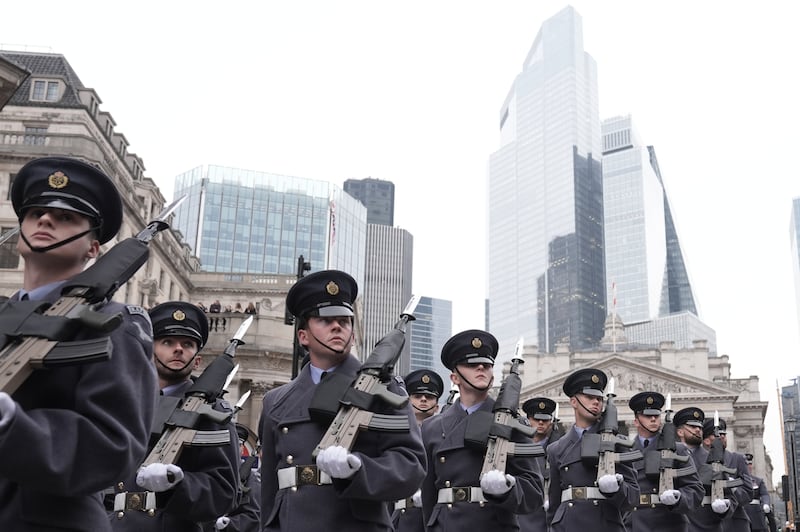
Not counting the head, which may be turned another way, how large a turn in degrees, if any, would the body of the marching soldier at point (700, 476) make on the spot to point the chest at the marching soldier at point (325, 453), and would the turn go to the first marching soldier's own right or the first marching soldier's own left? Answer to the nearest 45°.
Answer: approximately 45° to the first marching soldier's own right

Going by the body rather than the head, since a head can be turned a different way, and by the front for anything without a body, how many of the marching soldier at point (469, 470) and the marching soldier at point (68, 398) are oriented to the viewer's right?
0

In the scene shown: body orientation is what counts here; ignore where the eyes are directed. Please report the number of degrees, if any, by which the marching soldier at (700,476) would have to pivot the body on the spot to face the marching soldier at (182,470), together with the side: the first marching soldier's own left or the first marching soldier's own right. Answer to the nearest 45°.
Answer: approximately 45° to the first marching soldier's own right

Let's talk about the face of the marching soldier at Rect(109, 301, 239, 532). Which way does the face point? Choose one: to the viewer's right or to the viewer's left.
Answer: to the viewer's left

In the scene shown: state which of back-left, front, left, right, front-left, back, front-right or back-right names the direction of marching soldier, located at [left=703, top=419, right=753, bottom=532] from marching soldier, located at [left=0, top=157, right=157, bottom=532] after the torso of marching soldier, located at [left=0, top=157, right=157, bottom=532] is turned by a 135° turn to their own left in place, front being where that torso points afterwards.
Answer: front-left

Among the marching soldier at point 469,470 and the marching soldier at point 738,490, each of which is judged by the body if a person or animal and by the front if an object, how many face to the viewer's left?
0

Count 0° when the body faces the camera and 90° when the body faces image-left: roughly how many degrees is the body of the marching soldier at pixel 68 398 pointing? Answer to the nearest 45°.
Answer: approximately 45°

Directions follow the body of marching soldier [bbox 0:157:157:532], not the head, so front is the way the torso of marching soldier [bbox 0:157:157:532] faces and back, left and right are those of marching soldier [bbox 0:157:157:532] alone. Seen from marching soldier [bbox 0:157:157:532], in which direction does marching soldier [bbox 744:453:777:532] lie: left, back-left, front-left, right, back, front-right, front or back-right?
back

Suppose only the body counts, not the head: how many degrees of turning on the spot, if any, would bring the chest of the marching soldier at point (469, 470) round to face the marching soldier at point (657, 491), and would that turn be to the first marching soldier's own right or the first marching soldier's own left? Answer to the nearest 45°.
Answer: approximately 135° to the first marching soldier's own left

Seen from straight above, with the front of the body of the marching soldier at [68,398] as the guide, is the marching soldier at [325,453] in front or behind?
behind

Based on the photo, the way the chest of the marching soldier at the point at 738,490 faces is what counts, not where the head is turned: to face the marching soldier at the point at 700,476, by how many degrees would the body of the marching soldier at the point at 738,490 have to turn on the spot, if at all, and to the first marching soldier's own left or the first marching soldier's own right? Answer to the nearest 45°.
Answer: approximately 45° to the first marching soldier's own right

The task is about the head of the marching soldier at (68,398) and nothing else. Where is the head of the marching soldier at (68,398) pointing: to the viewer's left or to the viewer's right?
to the viewer's left
